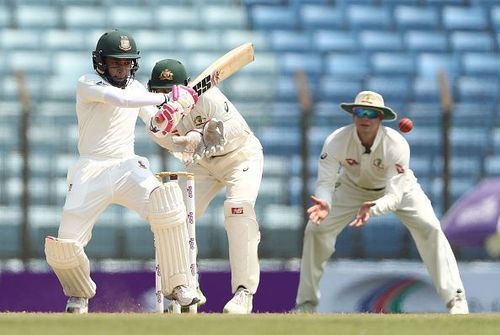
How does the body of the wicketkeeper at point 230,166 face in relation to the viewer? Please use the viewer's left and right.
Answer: facing the viewer and to the left of the viewer

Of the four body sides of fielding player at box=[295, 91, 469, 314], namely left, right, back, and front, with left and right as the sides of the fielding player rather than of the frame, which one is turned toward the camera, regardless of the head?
front

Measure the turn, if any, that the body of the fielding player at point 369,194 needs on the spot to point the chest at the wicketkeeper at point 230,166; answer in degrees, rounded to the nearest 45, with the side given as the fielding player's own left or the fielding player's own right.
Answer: approximately 45° to the fielding player's own right

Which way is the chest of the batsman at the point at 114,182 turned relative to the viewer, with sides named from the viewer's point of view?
facing the viewer and to the right of the viewer

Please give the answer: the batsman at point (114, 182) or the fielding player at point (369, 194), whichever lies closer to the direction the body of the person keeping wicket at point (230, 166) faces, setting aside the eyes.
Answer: the batsman

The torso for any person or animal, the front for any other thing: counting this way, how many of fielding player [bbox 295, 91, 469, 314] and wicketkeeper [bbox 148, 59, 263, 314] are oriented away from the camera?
0

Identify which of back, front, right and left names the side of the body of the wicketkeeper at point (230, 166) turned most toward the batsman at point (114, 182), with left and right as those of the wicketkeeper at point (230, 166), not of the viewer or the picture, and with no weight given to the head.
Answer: front
